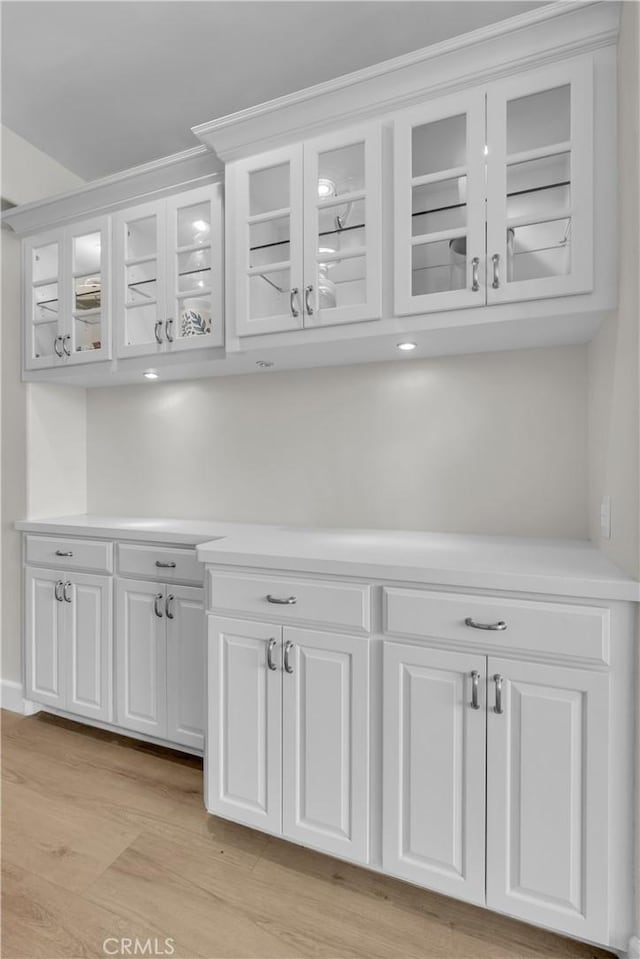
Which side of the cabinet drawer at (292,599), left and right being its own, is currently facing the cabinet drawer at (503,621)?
left

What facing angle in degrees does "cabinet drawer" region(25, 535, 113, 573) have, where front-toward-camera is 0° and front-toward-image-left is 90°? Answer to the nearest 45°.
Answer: approximately 45°

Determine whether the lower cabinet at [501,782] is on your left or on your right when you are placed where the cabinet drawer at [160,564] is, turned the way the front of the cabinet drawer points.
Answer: on your left

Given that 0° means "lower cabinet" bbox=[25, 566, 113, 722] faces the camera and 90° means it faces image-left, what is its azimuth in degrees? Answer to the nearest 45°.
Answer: approximately 45°

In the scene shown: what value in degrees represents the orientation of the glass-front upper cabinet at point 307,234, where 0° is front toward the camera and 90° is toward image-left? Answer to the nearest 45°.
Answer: approximately 45°

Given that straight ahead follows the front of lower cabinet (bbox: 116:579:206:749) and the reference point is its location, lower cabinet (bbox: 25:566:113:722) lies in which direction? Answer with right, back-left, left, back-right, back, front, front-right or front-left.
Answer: right

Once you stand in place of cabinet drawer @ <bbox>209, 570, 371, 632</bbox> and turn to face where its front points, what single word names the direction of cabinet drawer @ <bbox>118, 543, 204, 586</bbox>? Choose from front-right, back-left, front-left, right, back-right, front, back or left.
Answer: right

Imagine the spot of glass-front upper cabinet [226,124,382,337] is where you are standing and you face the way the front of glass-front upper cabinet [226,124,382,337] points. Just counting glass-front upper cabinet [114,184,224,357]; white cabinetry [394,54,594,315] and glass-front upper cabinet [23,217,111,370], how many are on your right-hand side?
2
